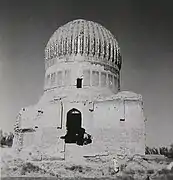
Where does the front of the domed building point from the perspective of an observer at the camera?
facing the viewer
